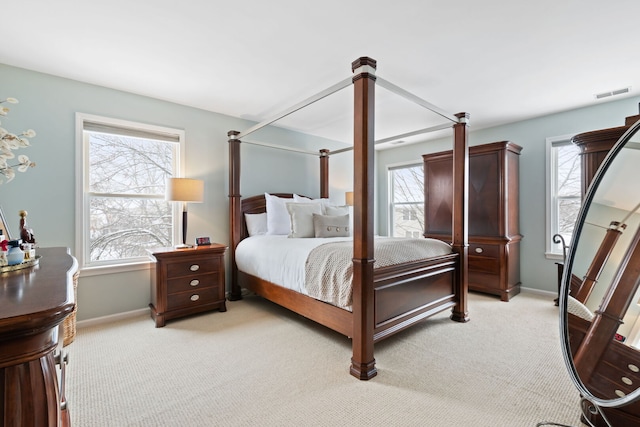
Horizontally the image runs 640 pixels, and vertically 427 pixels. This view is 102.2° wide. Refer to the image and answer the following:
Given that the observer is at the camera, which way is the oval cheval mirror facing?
facing the viewer and to the left of the viewer

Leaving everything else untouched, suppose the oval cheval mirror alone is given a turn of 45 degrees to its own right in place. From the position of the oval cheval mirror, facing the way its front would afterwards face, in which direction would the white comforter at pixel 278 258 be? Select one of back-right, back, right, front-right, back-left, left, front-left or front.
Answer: front

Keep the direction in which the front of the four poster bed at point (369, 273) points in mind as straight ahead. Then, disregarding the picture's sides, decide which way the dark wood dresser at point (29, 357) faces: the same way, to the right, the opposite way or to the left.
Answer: to the left

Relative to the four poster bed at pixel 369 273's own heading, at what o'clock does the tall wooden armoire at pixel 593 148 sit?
The tall wooden armoire is roughly at 10 o'clock from the four poster bed.

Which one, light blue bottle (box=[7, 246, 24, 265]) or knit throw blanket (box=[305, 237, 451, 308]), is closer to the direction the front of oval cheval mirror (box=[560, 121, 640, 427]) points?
the light blue bottle

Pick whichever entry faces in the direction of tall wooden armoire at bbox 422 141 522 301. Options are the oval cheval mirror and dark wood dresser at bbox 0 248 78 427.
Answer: the dark wood dresser

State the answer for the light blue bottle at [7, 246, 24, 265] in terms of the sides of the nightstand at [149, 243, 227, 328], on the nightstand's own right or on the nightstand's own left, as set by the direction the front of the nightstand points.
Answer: on the nightstand's own right

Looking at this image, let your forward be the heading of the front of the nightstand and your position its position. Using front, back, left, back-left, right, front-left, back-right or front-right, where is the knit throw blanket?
front

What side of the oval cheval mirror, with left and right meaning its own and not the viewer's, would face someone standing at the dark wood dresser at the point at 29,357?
front

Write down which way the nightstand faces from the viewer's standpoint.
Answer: facing the viewer and to the right of the viewer

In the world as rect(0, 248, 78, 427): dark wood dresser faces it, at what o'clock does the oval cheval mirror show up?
The oval cheval mirror is roughly at 1 o'clock from the dark wood dresser.

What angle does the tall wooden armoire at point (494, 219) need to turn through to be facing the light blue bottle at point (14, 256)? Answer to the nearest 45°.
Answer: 0° — it already faces it

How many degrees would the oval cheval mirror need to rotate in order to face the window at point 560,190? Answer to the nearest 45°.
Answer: approximately 135° to its right

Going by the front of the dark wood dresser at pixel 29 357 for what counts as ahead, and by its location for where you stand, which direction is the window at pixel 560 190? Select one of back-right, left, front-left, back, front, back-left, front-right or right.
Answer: front

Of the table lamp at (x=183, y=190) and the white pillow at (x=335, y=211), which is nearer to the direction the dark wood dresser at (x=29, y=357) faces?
the white pillow
